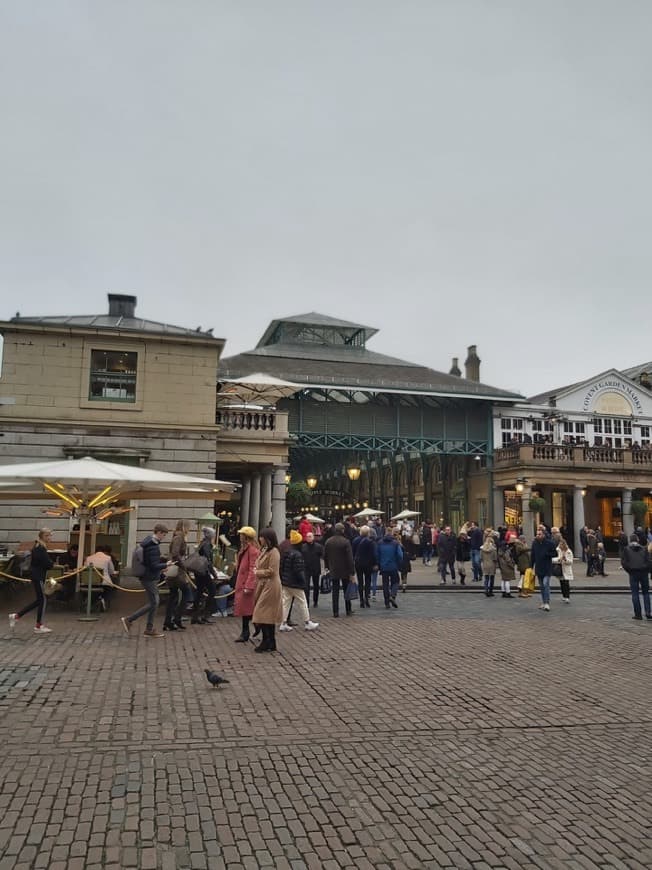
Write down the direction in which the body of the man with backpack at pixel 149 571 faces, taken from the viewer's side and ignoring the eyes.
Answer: to the viewer's right

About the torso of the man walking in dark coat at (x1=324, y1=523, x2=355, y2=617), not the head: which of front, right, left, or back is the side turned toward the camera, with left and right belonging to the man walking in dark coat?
back

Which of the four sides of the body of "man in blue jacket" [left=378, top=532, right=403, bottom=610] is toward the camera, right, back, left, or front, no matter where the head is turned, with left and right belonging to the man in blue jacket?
back

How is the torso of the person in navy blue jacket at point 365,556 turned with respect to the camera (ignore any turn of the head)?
away from the camera
